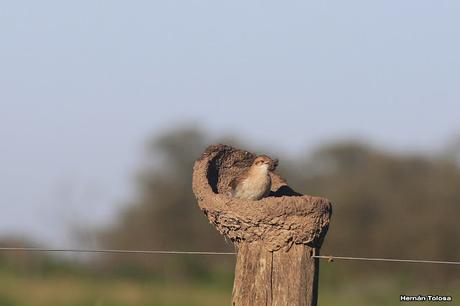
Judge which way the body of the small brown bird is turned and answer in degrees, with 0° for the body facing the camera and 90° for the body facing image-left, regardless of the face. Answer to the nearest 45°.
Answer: approximately 315°
